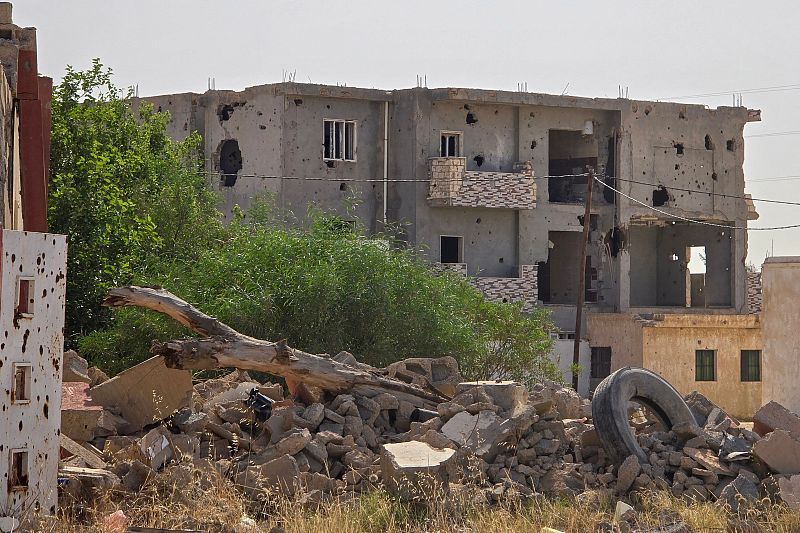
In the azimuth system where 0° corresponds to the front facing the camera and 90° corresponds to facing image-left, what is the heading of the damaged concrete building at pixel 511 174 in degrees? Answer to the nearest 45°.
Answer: approximately 0°

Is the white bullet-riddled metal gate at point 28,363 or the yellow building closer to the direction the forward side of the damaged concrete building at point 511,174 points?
the white bullet-riddled metal gate

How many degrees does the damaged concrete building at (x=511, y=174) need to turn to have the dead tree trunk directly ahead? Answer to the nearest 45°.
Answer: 0° — it already faces it

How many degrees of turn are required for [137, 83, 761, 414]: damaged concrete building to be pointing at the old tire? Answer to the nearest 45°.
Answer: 0° — it already faces it

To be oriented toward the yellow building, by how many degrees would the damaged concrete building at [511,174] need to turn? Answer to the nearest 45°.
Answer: approximately 90° to its left

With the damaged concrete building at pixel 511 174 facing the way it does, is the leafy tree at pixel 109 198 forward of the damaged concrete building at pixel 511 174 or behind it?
forward

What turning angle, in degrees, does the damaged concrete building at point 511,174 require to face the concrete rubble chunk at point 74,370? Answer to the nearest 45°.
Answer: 0° — it already faces it

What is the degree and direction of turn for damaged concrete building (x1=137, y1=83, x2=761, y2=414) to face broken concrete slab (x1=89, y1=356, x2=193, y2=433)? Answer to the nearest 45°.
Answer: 0° — it already faces it

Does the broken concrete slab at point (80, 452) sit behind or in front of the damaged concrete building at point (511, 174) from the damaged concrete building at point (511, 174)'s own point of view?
in front

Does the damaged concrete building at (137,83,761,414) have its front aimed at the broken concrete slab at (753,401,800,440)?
yes

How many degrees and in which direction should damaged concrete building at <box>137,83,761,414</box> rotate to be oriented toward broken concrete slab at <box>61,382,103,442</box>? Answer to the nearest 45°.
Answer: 0° — it already faces it
